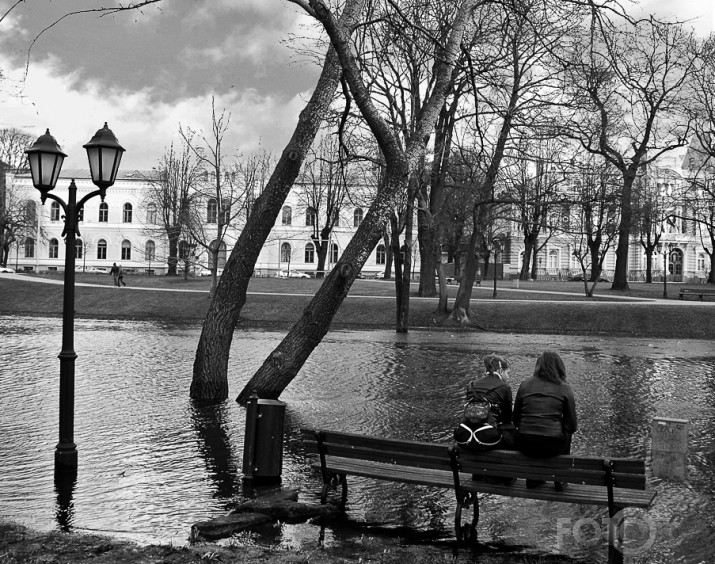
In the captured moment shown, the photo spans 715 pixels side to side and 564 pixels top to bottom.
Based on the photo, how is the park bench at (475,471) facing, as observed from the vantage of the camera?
facing away from the viewer and to the right of the viewer

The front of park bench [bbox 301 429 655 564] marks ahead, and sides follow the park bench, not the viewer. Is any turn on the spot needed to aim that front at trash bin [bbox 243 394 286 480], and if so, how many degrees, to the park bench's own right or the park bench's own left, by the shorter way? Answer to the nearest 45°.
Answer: approximately 90° to the park bench's own left

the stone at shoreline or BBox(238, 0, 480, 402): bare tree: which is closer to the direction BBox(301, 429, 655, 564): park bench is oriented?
the bare tree

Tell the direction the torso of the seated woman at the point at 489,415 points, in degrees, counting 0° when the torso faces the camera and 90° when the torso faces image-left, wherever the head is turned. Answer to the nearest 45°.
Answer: approximately 225°

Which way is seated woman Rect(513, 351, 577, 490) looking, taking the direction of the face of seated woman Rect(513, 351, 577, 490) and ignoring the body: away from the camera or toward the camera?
away from the camera

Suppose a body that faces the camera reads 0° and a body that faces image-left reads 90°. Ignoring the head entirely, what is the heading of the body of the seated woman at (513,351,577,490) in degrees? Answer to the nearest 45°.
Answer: approximately 180°

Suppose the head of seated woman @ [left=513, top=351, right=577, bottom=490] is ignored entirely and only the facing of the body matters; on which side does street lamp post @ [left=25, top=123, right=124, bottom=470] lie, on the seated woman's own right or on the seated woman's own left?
on the seated woman's own left
